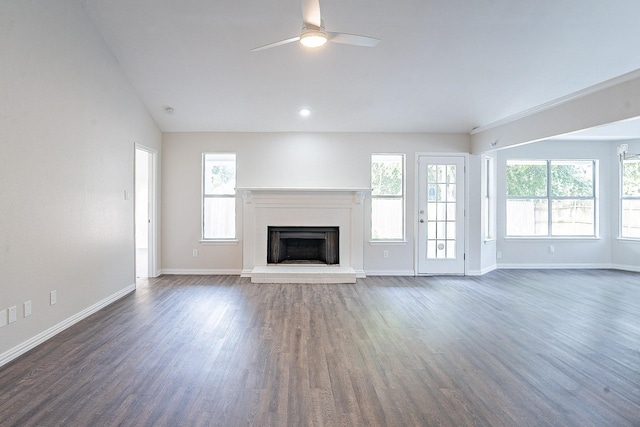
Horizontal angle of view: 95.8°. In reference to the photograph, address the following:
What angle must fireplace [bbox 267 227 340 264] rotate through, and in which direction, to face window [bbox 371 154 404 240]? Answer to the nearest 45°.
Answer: approximately 90° to its left

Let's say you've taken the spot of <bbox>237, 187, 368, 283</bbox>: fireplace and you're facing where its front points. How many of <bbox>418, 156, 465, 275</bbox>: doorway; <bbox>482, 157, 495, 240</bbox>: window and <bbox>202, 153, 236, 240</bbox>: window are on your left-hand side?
2

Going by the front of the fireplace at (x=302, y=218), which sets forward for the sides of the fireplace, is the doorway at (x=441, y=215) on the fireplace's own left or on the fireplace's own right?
on the fireplace's own left

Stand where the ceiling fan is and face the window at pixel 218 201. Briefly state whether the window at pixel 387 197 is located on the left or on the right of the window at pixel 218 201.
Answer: right

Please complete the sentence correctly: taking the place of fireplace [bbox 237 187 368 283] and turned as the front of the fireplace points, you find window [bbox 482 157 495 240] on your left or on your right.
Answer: on your left

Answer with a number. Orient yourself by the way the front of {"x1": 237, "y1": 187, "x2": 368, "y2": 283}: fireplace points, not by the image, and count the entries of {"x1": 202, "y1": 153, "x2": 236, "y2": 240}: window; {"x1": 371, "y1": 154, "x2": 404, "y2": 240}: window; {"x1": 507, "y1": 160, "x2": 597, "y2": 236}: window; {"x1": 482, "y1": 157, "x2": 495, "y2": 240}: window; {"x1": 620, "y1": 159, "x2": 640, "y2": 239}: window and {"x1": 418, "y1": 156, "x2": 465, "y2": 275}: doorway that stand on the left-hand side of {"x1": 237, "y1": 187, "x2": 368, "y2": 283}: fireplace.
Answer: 5

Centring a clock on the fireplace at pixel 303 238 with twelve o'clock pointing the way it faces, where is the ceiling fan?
The ceiling fan is roughly at 12 o'clock from the fireplace.

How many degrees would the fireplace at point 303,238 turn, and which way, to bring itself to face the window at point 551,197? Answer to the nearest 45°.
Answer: approximately 90° to its left

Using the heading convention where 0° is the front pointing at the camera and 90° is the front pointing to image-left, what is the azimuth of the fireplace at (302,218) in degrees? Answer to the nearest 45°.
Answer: approximately 0°

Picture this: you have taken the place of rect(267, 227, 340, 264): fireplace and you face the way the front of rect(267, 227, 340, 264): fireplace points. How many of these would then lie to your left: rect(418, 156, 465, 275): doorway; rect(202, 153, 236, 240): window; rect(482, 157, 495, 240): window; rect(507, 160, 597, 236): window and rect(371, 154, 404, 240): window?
4
